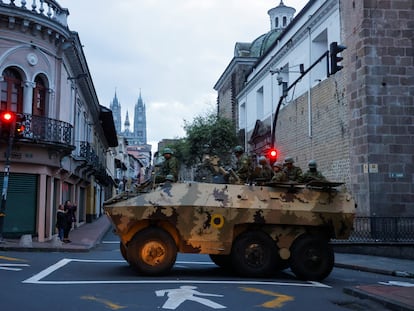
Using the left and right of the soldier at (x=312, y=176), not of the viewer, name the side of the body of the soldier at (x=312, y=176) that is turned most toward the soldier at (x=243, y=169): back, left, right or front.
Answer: right

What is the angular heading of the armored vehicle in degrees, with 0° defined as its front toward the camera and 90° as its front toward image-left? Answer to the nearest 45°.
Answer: approximately 90°

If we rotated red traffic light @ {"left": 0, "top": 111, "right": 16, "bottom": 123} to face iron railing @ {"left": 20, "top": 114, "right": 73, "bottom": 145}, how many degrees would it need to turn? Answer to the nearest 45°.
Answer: approximately 180°

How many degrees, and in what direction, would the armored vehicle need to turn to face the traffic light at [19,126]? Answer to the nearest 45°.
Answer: approximately 45° to its right

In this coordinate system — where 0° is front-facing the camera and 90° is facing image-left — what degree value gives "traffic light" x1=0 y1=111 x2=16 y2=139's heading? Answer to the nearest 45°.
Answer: approximately 0°
